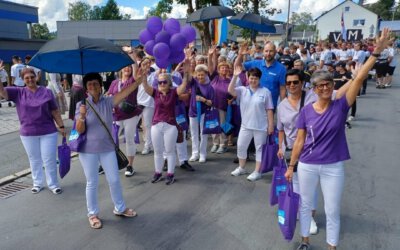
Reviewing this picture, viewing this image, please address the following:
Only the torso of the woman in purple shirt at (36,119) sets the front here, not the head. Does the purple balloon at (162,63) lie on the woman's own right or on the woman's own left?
on the woman's own left

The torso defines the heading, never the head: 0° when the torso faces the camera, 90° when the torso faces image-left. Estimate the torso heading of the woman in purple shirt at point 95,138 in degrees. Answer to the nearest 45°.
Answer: approximately 0°

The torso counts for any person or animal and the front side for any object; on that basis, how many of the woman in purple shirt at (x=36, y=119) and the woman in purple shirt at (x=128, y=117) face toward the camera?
2

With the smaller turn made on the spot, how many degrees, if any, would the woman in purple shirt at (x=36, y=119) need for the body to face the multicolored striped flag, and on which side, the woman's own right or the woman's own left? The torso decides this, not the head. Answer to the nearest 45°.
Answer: approximately 135° to the woman's own left

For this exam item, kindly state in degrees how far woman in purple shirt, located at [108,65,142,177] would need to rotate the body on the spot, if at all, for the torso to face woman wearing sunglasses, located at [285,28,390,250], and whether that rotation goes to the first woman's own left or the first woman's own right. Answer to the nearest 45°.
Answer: approximately 45° to the first woman's own left

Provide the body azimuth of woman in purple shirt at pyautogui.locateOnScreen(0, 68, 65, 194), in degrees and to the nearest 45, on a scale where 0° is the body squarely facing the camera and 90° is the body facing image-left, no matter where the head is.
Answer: approximately 0°

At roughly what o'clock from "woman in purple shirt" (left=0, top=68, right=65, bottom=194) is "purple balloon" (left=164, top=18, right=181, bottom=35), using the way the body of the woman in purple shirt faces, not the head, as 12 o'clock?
The purple balloon is roughly at 9 o'clock from the woman in purple shirt.
